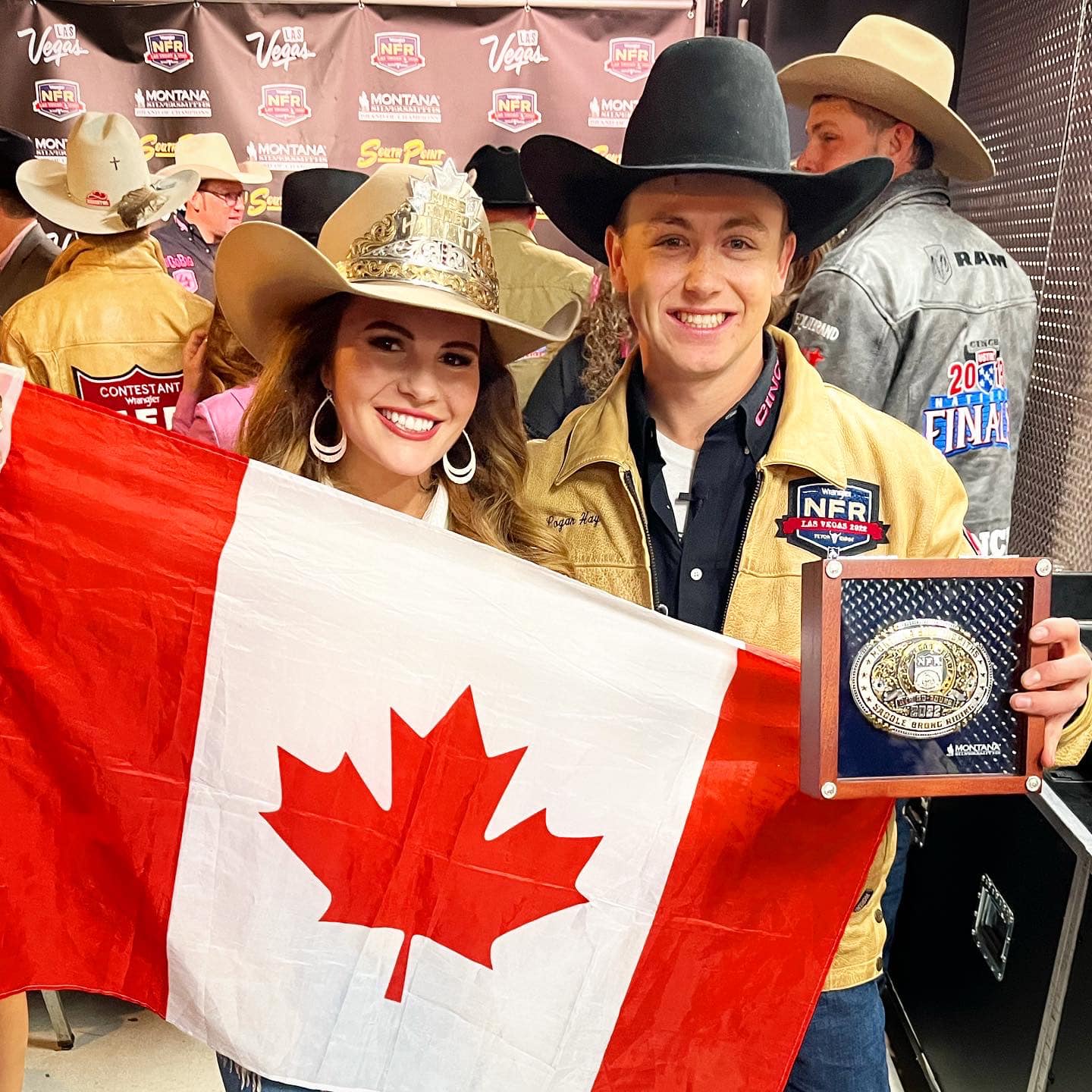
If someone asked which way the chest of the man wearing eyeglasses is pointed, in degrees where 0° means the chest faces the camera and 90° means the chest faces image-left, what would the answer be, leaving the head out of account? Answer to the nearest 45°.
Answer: approximately 315°

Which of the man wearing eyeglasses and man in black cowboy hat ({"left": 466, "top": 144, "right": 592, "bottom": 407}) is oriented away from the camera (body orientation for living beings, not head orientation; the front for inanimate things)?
the man in black cowboy hat

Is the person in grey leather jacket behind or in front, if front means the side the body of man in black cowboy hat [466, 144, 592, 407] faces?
behind

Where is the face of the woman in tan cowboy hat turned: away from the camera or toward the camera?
toward the camera

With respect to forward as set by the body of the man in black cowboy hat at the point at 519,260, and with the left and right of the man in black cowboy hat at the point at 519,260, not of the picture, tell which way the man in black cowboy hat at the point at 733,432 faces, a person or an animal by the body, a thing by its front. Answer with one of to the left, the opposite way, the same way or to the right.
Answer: the opposite way

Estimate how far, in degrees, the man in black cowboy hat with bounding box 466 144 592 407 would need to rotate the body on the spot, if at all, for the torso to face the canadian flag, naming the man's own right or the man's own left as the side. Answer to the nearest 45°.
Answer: approximately 180°

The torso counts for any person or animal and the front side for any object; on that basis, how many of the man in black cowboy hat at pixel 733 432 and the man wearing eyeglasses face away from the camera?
0

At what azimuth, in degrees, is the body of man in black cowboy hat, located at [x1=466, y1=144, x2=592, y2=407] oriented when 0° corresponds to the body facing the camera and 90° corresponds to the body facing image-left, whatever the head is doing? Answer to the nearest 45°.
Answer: approximately 180°

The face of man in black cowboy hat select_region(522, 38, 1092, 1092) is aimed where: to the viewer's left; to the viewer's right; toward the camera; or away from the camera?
toward the camera

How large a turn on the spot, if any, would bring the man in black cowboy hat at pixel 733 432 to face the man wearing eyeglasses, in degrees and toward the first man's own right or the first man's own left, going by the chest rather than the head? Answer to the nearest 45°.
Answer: approximately 135° to the first man's own right

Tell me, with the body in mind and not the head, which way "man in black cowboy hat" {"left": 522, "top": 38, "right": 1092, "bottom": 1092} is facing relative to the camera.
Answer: toward the camera

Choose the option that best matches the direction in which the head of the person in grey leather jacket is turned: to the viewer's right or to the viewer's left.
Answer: to the viewer's left

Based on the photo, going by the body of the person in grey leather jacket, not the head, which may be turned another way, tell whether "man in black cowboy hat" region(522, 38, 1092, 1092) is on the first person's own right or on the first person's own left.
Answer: on the first person's own left

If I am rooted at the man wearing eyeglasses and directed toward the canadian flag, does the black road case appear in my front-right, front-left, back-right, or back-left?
front-left

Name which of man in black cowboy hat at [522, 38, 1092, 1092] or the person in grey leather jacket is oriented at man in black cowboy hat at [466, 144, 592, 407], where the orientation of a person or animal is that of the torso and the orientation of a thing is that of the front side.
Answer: the person in grey leather jacket

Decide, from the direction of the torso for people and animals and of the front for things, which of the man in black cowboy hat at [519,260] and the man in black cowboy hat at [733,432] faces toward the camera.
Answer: the man in black cowboy hat at [733,432]

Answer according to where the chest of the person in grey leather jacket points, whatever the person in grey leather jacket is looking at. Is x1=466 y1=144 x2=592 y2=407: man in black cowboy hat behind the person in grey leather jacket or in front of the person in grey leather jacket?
in front
